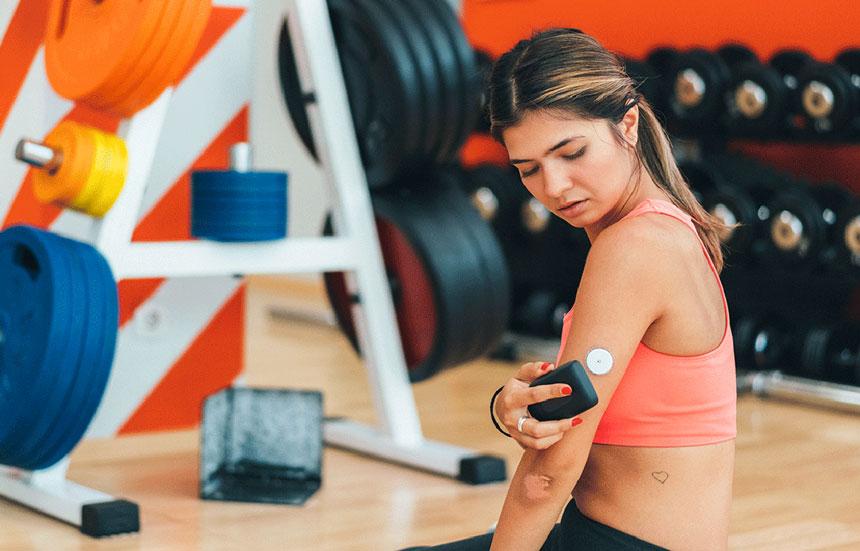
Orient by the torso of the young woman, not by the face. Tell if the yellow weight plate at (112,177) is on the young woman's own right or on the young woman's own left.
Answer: on the young woman's own right

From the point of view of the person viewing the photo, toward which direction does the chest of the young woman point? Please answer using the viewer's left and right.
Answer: facing to the left of the viewer

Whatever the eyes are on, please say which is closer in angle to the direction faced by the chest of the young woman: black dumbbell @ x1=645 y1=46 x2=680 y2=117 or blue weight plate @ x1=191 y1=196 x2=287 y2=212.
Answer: the blue weight plate

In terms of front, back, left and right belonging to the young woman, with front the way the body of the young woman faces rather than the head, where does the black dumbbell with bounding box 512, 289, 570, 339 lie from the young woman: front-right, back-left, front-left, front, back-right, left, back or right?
right

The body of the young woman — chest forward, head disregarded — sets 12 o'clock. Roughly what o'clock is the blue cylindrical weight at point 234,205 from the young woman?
The blue cylindrical weight is roughly at 2 o'clock from the young woman.

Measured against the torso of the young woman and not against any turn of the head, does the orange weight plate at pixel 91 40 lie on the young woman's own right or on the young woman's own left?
on the young woman's own right

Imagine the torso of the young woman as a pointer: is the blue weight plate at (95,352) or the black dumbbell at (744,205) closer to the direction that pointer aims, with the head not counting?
the blue weight plate

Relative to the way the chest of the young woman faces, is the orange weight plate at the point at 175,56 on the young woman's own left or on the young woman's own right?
on the young woman's own right

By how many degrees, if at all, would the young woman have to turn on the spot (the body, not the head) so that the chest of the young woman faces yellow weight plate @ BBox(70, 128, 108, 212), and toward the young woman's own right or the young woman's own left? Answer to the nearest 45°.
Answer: approximately 45° to the young woman's own right

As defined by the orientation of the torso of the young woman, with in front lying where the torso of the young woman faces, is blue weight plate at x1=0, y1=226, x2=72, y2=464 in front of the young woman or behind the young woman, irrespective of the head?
in front
